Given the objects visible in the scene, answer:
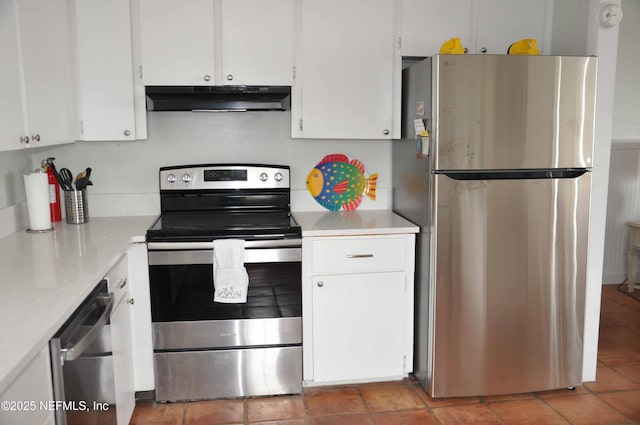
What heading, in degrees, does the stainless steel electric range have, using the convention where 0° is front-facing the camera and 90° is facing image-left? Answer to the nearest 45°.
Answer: approximately 0°

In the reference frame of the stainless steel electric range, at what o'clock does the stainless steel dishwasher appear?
The stainless steel dishwasher is roughly at 1 o'clock from the stainless steel electric range.

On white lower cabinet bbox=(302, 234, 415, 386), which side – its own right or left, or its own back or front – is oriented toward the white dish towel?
right

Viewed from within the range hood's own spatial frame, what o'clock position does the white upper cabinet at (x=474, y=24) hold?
The white upper cabinet is roughly at 9 o'clock from the range hood.

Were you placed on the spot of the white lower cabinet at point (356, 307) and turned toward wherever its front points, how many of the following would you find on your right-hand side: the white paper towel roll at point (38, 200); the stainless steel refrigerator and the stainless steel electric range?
2

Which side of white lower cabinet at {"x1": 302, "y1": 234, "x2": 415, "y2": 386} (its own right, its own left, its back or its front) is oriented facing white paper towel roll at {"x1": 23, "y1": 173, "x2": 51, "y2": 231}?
right

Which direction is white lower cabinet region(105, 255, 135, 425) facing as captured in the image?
to the viewer's right

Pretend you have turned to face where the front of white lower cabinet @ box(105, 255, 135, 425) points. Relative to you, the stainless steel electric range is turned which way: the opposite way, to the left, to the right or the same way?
to the right
